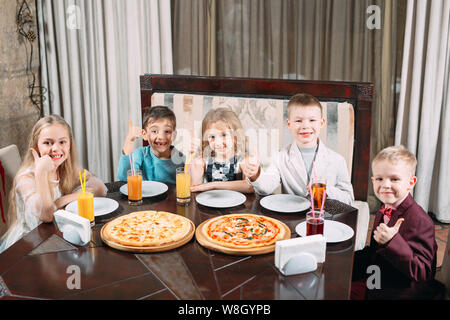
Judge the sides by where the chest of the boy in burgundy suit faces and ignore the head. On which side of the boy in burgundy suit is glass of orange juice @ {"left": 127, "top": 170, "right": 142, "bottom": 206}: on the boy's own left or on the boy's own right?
on the boy's own right

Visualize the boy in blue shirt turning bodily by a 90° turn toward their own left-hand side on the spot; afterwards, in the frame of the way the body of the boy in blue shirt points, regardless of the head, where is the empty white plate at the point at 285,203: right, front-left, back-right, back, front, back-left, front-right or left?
front-right

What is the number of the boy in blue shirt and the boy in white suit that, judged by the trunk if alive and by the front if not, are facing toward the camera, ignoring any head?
2

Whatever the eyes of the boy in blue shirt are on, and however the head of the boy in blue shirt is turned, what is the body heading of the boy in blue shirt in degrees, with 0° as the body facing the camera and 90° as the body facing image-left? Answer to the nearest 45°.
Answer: approximately 0°

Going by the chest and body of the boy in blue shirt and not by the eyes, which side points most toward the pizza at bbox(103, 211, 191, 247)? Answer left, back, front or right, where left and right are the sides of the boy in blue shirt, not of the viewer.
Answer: front

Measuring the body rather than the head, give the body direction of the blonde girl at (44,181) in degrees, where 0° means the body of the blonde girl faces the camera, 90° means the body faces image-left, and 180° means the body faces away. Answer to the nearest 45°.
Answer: approximately 315°

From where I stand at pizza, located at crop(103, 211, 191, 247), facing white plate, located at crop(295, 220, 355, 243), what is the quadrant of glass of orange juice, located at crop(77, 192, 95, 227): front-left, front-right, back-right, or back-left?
back-left

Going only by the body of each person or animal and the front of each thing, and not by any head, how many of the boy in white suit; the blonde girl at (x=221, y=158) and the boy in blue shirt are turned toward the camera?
3
